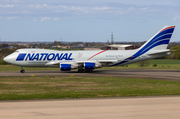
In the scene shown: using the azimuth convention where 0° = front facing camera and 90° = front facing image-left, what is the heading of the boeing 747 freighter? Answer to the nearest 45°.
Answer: approximately 90°
